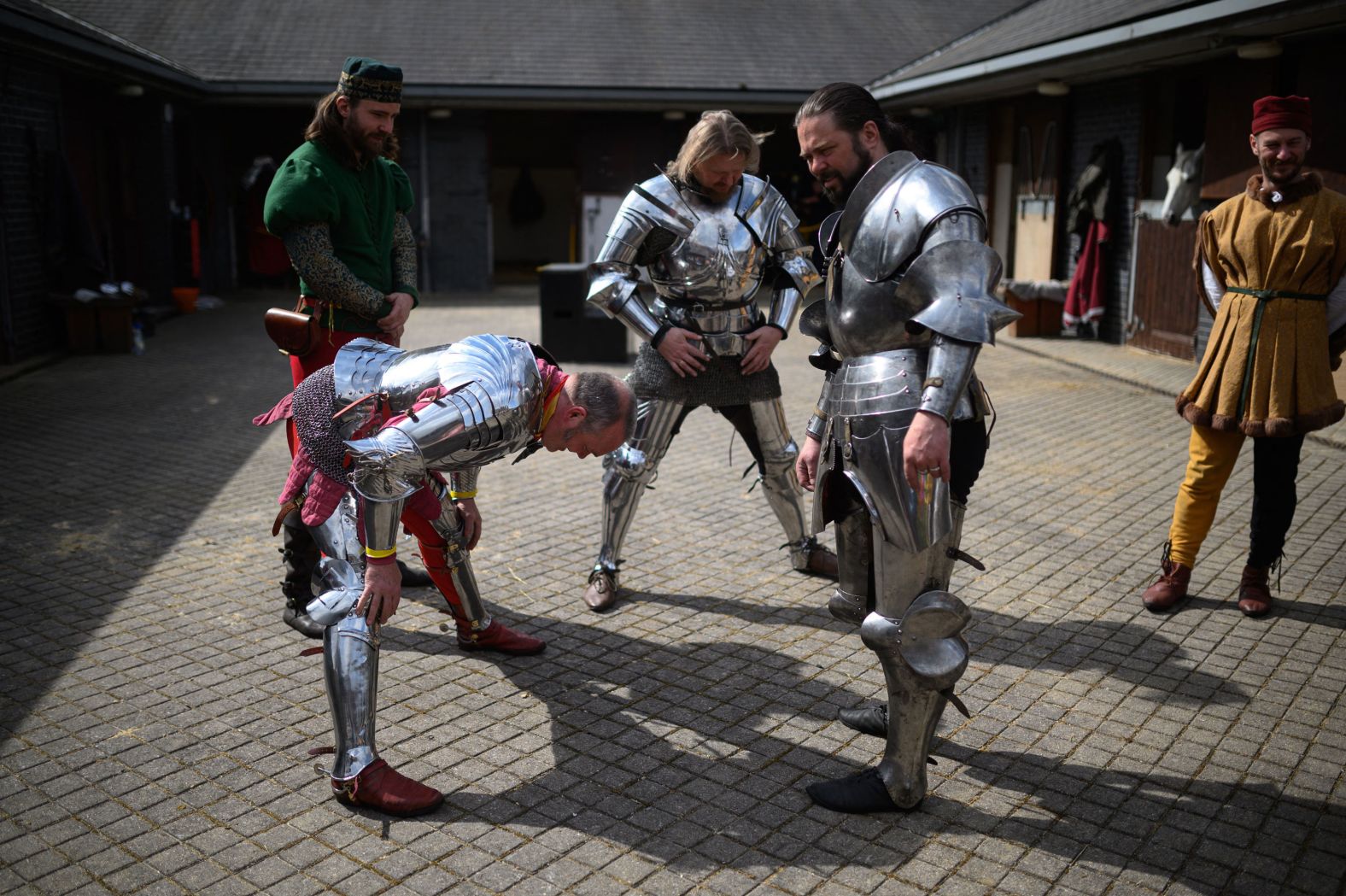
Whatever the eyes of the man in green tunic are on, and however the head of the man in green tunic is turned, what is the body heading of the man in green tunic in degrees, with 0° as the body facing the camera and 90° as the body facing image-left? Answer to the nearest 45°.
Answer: approximately 315°

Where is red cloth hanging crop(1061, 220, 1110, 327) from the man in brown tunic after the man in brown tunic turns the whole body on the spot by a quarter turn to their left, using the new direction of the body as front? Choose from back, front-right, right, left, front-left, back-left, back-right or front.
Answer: left

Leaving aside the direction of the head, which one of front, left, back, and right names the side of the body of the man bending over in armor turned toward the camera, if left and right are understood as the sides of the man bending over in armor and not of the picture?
right

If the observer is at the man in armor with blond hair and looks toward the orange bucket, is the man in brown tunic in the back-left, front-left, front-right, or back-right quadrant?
back-right

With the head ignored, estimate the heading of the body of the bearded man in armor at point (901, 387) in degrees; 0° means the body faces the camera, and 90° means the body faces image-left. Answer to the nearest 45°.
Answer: approximately 45°

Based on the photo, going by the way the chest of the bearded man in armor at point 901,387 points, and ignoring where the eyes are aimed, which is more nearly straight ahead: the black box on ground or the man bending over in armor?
the man bending over in armor

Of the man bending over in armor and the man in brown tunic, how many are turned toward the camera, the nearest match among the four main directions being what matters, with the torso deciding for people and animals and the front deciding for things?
1

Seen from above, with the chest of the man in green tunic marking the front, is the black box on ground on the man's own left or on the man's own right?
on the man's own left
